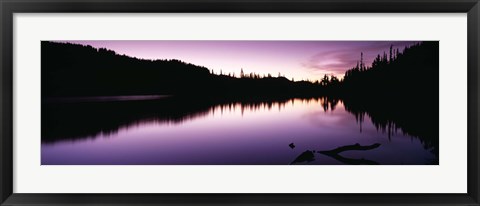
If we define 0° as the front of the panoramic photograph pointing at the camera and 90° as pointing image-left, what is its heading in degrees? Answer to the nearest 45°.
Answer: approximately 0°
